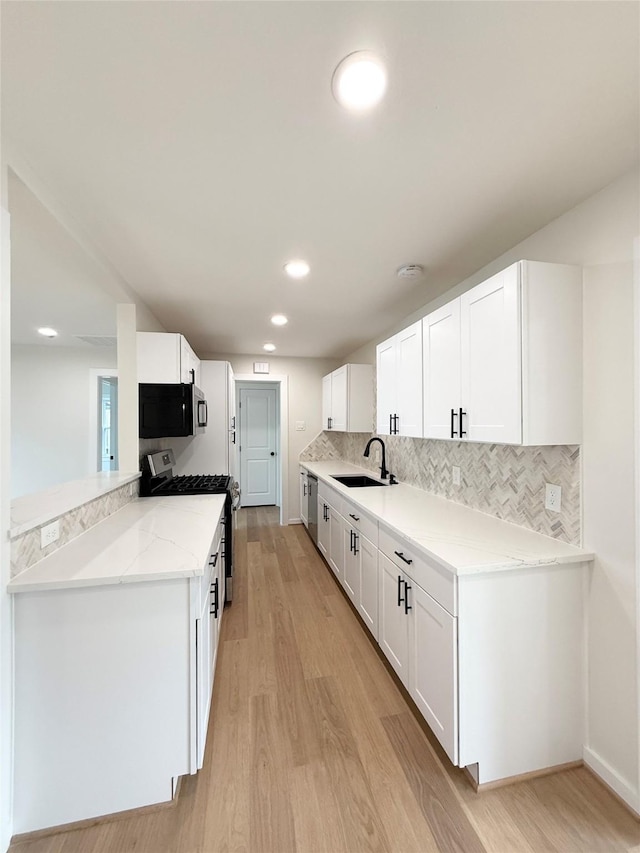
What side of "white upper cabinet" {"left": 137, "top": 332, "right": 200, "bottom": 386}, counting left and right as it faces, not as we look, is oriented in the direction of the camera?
right

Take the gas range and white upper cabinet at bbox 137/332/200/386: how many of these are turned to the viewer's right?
2

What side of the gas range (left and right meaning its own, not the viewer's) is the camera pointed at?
right

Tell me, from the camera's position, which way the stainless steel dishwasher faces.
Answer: facing to the left of the viewer

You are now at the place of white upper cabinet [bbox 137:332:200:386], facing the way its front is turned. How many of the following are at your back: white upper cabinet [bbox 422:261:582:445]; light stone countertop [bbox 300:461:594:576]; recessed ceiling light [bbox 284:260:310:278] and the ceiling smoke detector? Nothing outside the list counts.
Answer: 0

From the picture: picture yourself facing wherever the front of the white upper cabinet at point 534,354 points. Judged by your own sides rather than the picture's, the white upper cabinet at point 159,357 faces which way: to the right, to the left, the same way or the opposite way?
the opposite way

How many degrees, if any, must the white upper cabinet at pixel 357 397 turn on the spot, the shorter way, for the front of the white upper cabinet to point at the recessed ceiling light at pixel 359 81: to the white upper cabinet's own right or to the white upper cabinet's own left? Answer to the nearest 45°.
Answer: approximately 90° to the white upper cabinet's own left

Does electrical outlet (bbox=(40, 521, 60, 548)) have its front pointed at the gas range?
no

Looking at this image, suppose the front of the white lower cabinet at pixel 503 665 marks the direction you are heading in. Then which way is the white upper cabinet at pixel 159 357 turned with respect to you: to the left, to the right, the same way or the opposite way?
the opposite way

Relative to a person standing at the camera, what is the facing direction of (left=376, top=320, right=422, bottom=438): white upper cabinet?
facing the viewer and to the left of the viewer

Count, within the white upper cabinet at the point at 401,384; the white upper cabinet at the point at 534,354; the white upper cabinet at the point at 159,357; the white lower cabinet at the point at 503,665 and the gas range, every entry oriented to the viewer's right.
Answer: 2

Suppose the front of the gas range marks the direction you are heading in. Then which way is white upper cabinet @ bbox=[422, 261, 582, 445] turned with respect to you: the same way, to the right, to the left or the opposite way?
the opposite way

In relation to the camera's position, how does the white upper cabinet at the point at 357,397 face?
facing to the left of the viewer

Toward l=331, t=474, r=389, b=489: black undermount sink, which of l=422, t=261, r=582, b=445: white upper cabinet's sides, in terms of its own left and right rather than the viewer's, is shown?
right

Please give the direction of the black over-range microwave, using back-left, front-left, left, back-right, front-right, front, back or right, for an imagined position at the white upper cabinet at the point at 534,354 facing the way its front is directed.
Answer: front-right
